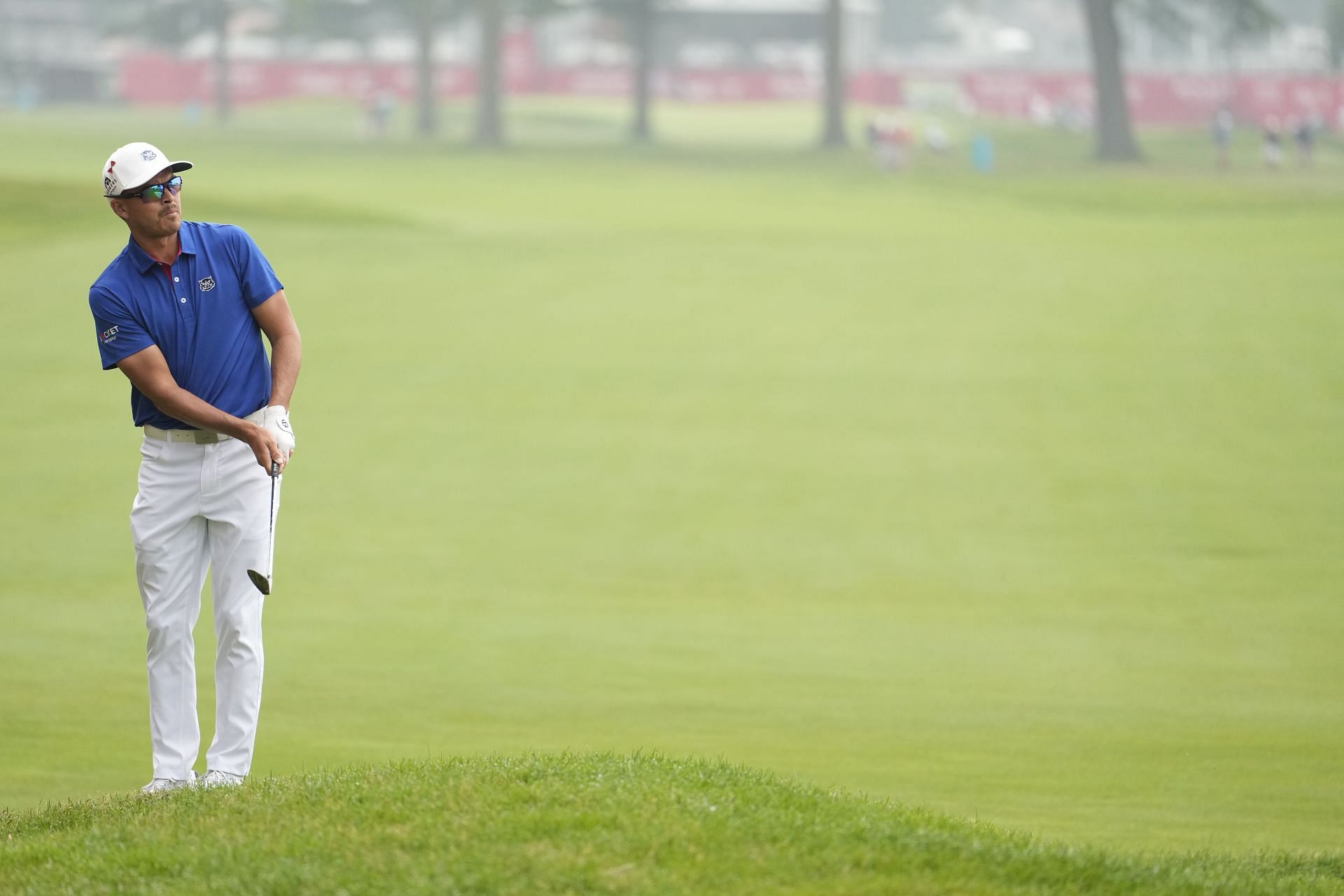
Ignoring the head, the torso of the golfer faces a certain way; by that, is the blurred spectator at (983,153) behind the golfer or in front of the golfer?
behind

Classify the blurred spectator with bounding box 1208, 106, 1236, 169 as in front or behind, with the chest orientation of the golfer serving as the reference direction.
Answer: behind

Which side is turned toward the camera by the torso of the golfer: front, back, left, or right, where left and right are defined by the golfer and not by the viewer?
front

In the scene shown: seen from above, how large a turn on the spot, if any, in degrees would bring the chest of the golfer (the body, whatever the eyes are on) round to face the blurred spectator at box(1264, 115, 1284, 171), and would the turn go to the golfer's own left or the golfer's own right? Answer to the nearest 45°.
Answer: approximately 135° to the golfer's own left
